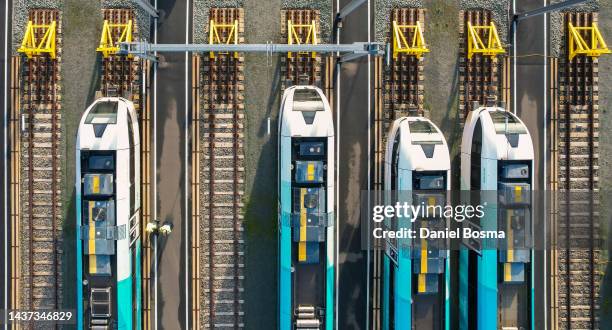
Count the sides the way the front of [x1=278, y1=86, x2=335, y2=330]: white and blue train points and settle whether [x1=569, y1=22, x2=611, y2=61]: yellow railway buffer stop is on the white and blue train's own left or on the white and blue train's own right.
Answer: on the white and blue train's own right

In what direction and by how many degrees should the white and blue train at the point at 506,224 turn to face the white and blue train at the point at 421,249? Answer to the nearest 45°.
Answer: approximately 135° to its left

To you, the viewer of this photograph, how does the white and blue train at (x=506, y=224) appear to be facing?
facing away from the viewer

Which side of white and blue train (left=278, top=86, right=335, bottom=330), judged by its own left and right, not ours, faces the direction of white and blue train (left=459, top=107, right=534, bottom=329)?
right

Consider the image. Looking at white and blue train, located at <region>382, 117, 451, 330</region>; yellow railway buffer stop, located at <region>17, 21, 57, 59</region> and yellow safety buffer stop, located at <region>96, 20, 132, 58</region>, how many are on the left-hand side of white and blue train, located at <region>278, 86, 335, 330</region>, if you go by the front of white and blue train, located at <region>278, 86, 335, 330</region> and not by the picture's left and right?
2

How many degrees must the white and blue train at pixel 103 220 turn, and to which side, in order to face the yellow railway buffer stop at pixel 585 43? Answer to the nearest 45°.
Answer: approximately 90° to its right

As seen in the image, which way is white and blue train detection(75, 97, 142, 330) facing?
away from the camera

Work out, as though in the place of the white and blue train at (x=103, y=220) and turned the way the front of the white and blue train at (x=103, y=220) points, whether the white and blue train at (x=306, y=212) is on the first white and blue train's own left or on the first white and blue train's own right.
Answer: on the first white and blue train's own right

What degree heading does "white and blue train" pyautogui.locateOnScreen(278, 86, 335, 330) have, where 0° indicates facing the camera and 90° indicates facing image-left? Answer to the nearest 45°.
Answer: approximately 180°
